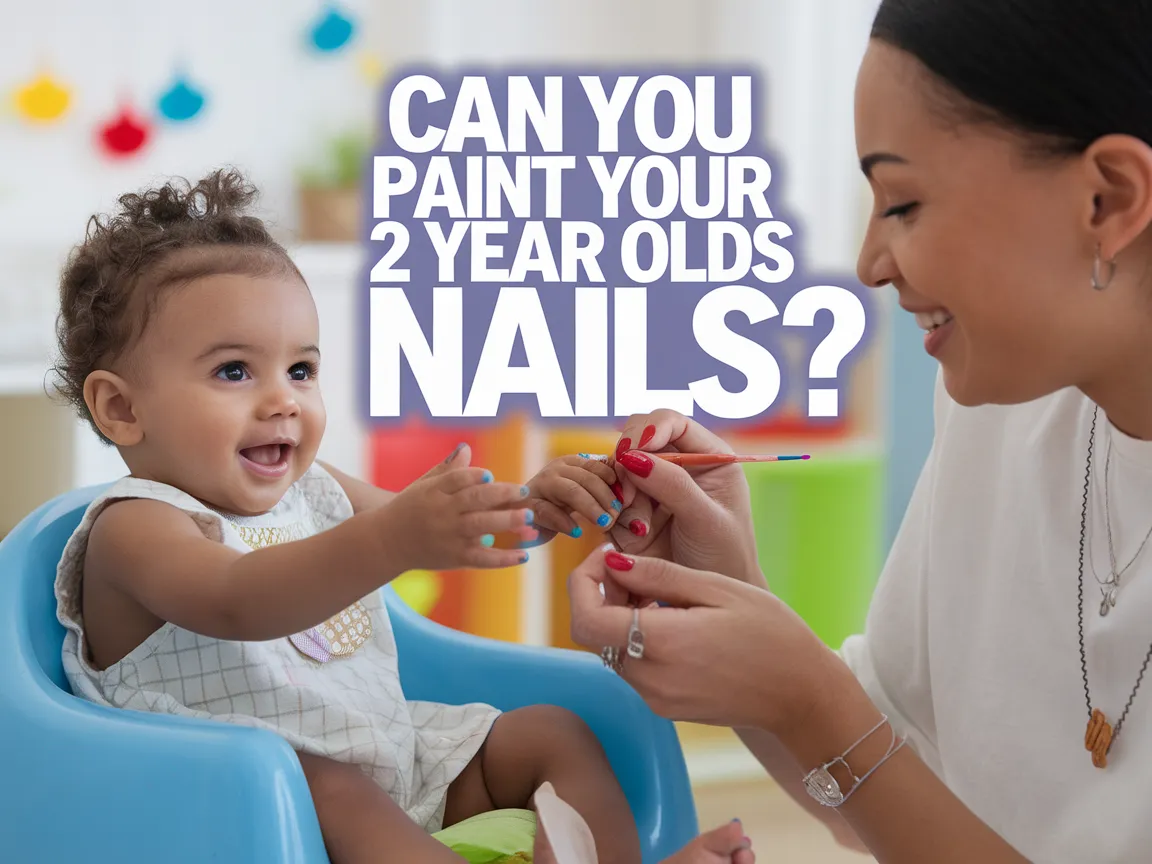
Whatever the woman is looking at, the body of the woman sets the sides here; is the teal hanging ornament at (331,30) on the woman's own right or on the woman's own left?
on the woman's own right

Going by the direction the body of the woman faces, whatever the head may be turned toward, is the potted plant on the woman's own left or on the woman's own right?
on the woman's own right

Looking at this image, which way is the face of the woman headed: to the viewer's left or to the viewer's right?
to the viewer's left

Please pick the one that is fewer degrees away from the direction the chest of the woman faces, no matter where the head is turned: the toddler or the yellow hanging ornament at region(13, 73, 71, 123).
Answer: the toddler

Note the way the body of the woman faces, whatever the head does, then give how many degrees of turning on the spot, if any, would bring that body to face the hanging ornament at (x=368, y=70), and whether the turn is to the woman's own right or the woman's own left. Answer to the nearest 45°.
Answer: approximately 90° to the woman's own right

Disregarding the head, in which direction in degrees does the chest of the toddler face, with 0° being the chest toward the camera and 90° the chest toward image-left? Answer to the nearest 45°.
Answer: approximately 315°

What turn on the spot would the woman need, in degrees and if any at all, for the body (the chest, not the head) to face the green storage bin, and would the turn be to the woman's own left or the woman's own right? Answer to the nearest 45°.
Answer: approximately 135° to the woman's own right

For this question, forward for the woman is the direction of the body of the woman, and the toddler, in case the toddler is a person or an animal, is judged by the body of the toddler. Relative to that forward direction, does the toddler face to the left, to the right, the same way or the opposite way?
to the left

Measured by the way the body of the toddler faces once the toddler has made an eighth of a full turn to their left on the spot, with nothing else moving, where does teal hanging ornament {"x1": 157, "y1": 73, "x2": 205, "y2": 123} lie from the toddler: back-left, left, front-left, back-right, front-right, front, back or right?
left

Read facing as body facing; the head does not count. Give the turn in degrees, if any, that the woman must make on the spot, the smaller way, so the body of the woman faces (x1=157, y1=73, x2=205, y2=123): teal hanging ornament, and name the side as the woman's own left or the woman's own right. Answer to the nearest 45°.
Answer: approximately 90° to the woman's own right

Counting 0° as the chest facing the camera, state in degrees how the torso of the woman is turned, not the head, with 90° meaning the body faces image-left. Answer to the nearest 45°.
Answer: approximately 45°
